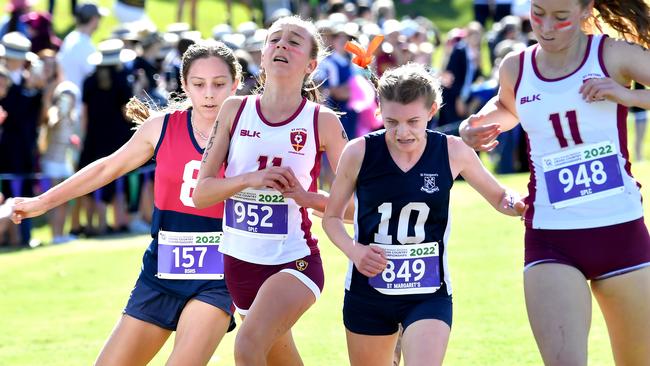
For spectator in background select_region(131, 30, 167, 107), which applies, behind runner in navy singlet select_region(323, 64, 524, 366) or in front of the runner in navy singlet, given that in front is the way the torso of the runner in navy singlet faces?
behind

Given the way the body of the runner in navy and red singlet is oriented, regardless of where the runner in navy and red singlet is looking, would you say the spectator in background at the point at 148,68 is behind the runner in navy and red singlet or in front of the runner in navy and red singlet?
behind

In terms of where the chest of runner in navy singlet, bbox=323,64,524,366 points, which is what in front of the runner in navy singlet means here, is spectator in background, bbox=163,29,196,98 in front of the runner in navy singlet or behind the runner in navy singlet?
behind

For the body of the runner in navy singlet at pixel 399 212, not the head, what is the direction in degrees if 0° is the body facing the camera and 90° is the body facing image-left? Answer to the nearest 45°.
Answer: approximately 0°

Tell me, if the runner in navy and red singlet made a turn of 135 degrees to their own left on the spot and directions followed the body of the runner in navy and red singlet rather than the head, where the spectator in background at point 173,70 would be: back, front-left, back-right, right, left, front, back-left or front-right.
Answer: front-left

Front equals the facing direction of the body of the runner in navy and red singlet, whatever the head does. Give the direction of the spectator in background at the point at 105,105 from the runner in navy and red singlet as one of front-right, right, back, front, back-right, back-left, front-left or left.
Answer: back

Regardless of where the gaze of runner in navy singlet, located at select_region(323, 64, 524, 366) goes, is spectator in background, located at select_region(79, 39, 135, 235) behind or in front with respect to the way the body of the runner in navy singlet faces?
behind

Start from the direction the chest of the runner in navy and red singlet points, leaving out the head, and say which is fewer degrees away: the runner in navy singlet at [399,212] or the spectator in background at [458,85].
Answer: the runner in navy singlet

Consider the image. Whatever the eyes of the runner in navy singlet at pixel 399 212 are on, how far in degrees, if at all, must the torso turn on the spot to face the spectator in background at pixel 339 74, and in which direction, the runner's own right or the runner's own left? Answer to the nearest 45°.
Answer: approximately 180°
